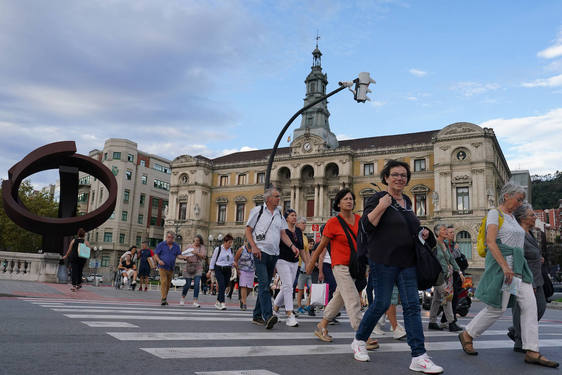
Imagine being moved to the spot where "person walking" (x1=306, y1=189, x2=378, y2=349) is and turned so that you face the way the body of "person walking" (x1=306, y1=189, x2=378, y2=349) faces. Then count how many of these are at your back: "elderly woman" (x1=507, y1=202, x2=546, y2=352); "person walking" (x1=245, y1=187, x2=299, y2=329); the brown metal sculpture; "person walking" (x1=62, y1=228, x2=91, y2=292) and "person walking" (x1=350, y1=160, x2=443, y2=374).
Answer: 3

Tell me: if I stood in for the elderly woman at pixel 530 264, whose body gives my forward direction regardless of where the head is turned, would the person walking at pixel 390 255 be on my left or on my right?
on my right

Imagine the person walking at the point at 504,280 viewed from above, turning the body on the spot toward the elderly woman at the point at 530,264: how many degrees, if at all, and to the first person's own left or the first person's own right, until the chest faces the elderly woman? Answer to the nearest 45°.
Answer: approximately 90° to the first person's own left

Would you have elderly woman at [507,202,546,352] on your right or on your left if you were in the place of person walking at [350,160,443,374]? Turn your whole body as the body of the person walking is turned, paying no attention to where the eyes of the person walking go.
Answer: on your left

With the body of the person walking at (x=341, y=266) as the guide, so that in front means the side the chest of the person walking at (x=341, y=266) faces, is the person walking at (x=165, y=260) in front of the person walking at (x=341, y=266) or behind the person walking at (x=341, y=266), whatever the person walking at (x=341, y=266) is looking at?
behind

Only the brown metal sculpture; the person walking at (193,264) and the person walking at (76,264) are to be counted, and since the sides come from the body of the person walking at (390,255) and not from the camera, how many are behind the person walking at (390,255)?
3

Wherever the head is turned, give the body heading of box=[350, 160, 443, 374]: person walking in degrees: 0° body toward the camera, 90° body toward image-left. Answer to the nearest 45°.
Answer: approximately 315°
